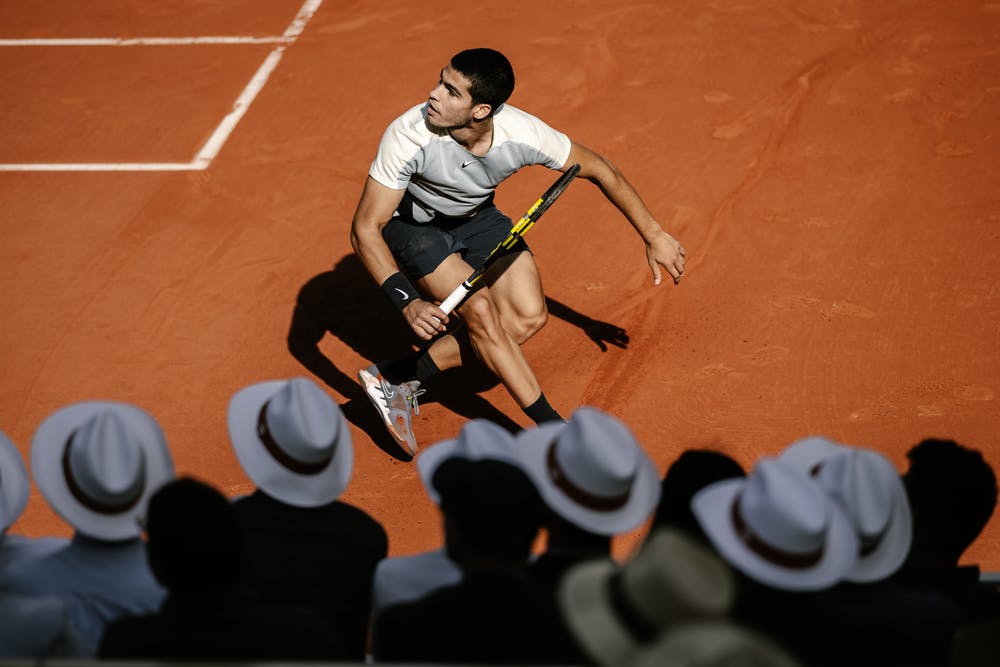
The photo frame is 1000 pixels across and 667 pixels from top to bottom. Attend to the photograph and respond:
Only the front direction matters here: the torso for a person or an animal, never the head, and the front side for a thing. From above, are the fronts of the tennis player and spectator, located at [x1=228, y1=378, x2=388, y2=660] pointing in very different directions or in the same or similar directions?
very different directions

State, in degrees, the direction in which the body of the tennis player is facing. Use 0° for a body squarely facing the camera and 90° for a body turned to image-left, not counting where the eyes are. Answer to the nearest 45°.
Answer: approximately 0°

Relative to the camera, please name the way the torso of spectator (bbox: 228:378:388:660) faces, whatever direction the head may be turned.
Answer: away from the camera

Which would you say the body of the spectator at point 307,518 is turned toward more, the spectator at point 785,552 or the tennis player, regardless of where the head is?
the tennis player

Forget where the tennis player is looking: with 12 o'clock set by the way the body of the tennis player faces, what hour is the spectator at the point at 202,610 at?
The spectator is roughly at 12 o'clock from the tennis player.

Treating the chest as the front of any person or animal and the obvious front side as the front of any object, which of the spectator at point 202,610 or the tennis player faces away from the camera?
the spectator

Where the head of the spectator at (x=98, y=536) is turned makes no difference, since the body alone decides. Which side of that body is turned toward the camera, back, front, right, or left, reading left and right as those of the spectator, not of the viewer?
back

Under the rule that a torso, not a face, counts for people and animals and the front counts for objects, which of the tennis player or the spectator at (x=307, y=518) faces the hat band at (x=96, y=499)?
the tennis player

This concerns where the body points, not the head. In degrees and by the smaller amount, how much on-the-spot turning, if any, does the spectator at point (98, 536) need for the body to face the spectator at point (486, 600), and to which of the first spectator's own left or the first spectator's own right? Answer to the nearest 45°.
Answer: approximately 90° to the first spectator's own right

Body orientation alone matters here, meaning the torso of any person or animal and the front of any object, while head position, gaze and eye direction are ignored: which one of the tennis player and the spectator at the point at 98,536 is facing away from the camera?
the spectator

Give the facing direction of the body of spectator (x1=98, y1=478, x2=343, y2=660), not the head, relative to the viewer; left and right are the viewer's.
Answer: facing away from the viewer
